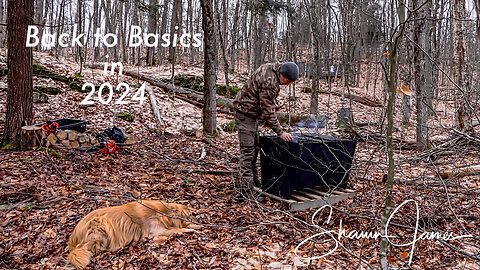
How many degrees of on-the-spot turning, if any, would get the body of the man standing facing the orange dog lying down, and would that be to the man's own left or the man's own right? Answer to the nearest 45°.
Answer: approximately 135° to the man's own right

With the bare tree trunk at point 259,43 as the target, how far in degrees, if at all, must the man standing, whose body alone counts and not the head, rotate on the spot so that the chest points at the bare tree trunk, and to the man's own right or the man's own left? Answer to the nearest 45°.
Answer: approximately 90° to the man's own left

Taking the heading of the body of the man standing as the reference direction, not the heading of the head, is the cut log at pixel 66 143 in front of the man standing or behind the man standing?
behind

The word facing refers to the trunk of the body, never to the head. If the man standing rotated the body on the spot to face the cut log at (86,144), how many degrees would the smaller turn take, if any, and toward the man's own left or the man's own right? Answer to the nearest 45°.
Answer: approximately 135° to the man's own left

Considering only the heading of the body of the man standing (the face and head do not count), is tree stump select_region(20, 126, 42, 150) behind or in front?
behind

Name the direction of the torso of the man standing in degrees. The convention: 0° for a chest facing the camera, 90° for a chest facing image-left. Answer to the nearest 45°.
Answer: approximately 270°

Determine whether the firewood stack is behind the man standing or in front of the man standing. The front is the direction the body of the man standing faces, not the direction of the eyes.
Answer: behind
